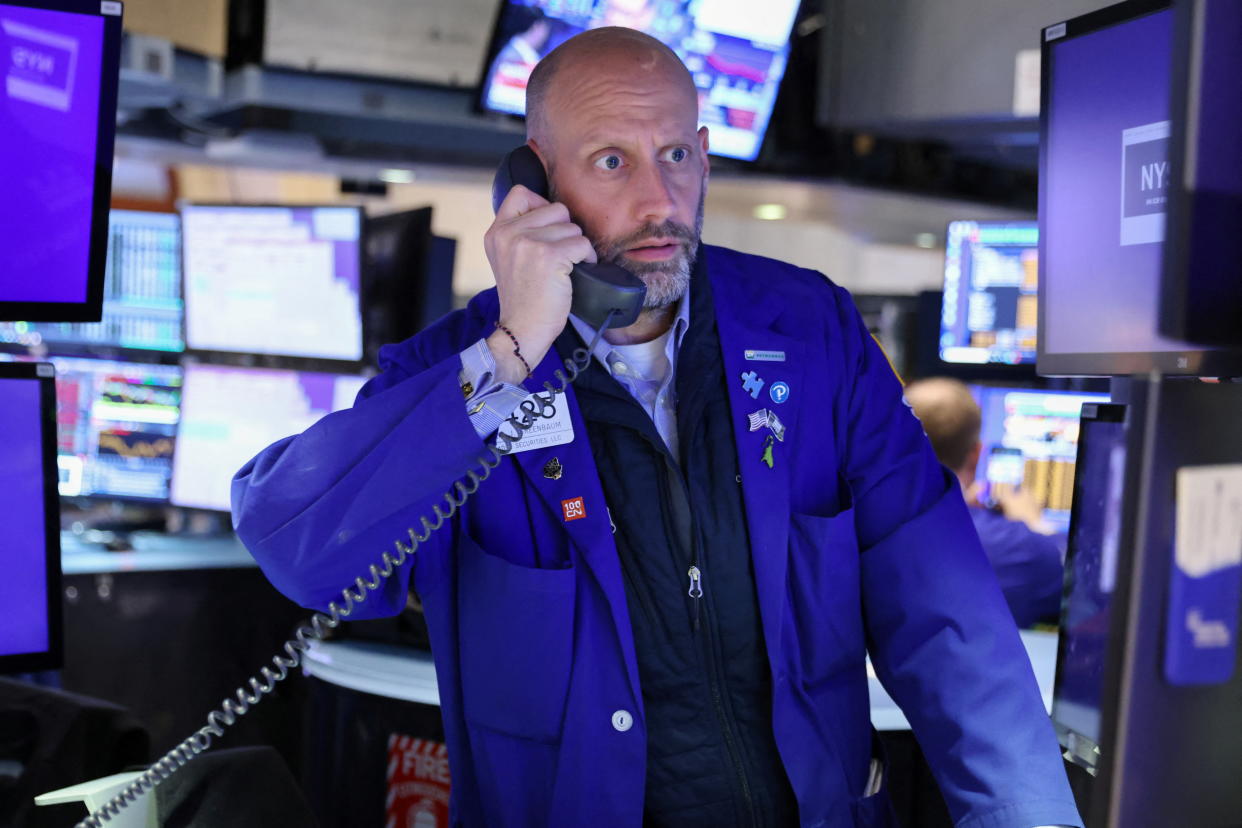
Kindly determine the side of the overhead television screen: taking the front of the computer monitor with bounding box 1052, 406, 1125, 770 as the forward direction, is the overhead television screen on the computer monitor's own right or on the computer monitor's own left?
on the computer monitor's own right

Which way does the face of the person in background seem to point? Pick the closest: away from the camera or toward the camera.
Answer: away from the camera

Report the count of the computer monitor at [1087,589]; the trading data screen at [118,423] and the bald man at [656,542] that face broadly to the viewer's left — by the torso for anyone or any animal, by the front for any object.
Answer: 1

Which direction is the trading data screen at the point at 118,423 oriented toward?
toward the camera

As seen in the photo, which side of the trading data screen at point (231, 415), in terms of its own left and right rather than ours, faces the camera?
front

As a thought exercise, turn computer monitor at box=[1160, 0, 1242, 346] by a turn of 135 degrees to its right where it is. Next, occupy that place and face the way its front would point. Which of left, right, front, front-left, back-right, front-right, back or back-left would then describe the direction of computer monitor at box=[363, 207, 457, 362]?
front-left

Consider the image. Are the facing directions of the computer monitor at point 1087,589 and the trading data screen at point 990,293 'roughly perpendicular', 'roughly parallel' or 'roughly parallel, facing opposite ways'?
roughly perpendicular

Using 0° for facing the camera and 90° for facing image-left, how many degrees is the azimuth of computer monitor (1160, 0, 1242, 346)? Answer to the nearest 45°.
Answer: approximately 45°

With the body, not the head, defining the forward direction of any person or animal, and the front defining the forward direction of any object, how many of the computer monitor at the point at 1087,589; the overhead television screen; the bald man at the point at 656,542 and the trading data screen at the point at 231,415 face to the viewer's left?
1

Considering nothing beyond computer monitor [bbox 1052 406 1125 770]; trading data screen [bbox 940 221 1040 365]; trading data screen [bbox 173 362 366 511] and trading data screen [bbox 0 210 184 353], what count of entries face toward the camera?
3

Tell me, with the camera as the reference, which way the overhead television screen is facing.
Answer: facing the viewer

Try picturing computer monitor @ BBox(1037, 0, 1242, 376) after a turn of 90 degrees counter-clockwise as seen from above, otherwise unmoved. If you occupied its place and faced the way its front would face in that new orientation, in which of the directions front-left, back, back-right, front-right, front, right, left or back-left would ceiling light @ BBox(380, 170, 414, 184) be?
back
